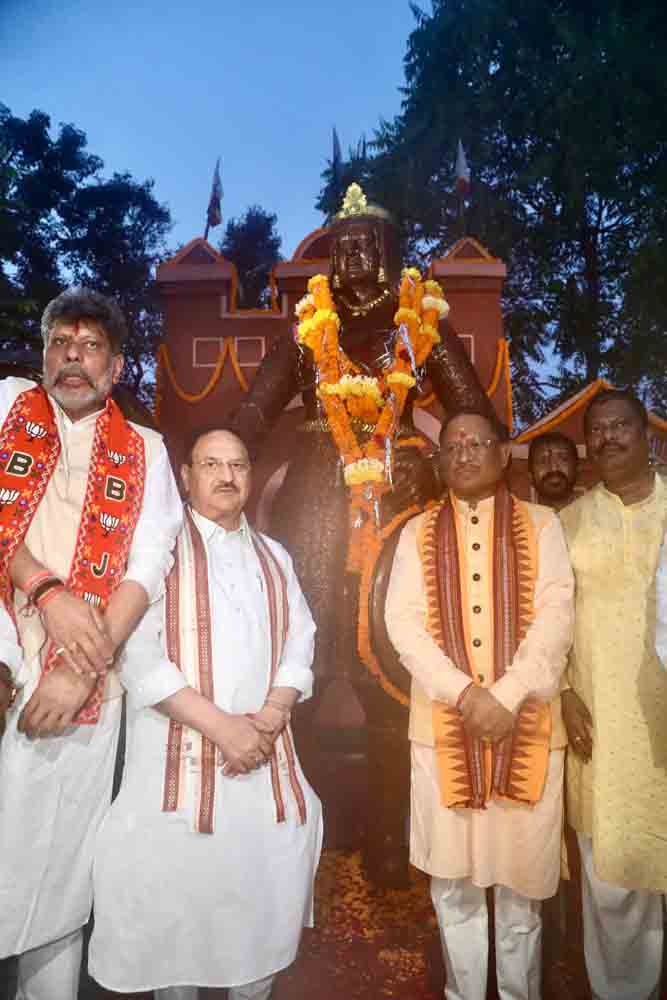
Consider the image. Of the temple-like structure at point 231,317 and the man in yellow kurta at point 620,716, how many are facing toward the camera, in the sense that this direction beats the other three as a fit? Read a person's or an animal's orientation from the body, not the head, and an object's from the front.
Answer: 2

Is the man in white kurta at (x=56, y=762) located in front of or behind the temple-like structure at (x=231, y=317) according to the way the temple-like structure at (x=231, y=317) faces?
in front

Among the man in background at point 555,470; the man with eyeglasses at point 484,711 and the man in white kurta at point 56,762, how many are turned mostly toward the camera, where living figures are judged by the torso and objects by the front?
3

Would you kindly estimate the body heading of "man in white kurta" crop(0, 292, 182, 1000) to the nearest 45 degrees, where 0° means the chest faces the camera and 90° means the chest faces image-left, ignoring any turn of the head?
approximately 0°

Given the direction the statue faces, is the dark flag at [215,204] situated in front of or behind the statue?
behind

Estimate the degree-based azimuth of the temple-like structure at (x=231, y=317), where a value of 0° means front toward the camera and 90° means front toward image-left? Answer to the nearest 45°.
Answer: approximately 0°

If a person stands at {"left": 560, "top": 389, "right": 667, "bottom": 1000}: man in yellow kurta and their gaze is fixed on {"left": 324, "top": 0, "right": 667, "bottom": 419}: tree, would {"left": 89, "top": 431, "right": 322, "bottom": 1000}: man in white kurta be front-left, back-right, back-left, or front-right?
back-left

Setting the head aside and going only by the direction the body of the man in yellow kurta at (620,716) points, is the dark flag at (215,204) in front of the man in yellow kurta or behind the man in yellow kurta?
behind

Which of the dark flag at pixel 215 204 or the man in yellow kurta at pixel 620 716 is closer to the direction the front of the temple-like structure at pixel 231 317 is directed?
the man in yellow kurta

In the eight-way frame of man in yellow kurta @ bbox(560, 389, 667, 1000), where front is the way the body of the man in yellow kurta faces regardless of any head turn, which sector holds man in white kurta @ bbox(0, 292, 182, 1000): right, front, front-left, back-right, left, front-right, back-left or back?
front-right
